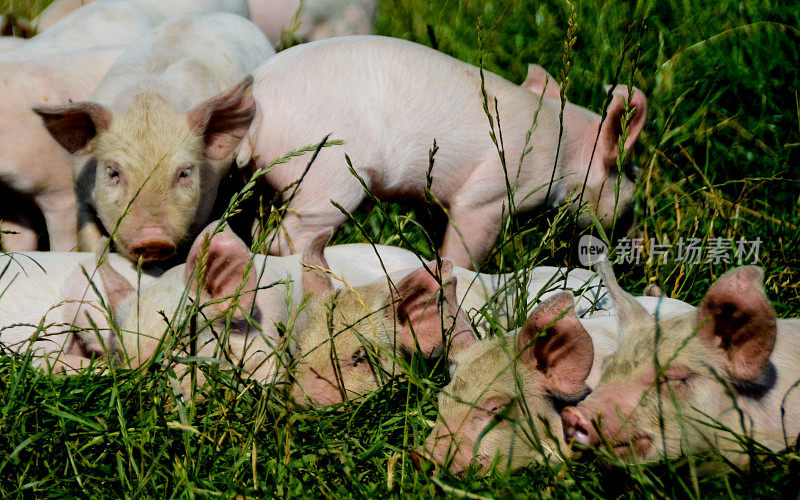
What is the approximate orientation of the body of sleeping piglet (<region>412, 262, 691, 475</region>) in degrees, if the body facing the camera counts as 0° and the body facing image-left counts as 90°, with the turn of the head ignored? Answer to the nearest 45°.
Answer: approximately 45°

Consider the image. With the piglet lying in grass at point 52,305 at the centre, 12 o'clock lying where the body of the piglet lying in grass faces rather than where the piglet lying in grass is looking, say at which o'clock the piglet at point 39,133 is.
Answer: The piglet is roughly at 9 o'clock from the piglet lying in grass.

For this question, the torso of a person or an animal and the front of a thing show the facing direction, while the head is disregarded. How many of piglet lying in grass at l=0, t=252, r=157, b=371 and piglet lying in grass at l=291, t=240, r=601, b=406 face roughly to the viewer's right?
1

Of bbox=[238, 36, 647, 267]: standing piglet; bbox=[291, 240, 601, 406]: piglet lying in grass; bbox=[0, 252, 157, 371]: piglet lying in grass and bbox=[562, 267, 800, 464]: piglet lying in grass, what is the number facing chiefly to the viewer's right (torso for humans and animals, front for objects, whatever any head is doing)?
2

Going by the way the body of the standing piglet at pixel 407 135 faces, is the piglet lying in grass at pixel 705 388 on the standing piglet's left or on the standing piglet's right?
on the standing piglet's right

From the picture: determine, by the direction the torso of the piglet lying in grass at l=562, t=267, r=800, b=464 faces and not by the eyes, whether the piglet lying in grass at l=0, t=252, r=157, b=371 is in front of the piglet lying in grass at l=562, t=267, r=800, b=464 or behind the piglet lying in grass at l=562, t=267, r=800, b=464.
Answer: in front

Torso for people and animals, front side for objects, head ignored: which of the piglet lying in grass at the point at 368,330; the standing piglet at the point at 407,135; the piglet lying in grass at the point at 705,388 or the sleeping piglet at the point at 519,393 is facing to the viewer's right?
the standing piglet

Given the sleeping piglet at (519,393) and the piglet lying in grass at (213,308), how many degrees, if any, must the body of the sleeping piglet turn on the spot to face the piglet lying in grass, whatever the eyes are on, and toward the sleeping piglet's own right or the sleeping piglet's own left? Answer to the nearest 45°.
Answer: approximately 45° to the sleeping piglet's own right

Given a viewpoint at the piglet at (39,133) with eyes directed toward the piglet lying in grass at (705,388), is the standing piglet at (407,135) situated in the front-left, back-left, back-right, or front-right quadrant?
front-left

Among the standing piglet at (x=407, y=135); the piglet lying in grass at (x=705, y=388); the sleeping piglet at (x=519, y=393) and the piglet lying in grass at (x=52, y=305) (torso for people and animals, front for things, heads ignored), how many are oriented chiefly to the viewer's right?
2

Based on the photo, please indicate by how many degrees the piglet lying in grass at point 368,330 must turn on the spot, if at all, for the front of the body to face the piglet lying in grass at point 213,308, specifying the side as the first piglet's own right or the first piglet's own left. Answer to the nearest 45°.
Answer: approximately 45° to the first piglet's own right

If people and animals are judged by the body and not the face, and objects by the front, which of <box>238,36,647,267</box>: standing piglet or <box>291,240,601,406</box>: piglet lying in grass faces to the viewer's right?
the standing piglet

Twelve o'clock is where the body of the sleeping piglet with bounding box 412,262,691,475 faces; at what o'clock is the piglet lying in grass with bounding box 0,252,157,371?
The piglet lying in grass is roughly at 2 o'clock from the sleeping piglet.

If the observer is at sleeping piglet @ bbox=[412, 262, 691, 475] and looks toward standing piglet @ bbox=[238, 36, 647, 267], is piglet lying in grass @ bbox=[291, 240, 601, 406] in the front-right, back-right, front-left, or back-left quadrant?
front-left

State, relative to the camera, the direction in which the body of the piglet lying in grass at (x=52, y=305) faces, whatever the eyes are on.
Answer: to the viewer's right

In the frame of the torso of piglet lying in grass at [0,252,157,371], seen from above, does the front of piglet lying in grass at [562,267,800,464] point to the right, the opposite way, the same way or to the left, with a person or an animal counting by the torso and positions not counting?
the opposite way

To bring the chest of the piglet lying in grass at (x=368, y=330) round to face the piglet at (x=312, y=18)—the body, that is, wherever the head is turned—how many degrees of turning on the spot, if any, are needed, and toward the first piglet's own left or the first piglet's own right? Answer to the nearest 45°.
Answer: approximately 135° to the first piglet's own right

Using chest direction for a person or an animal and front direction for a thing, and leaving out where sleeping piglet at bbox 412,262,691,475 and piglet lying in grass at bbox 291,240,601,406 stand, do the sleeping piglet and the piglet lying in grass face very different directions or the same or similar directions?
same or similar directions

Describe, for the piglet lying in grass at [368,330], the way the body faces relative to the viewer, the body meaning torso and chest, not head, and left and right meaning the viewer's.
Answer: facing the viewer and to the left of the viewer

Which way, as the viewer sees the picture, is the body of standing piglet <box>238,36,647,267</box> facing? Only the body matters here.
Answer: to the viewer's right
